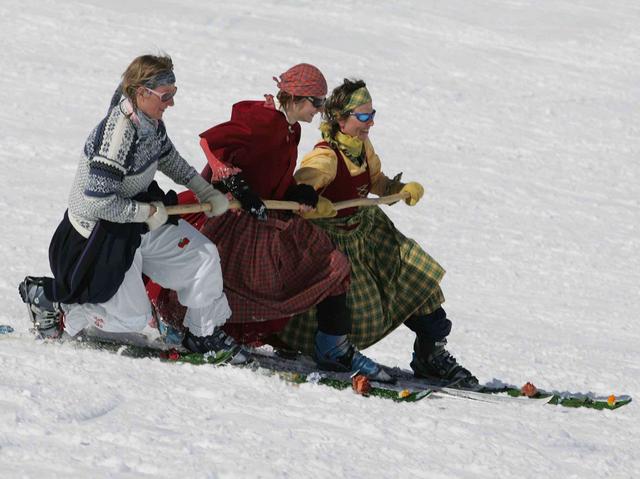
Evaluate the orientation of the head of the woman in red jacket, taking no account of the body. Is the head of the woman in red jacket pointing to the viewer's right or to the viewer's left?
to the viewer's right

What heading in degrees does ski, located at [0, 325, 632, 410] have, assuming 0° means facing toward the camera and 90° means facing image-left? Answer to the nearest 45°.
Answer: approximately 270°

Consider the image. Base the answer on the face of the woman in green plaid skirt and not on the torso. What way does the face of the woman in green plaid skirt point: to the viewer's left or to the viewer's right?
to the viewer's right

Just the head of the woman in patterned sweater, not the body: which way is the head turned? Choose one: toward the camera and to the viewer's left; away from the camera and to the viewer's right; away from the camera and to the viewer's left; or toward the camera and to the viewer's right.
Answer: toward the camera and to the viewer's right

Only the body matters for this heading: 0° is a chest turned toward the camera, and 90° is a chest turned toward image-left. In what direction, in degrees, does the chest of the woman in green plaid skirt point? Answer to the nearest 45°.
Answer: approximately 315°
